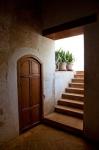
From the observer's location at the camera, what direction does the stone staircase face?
facing the viewer and to the left of the viewer

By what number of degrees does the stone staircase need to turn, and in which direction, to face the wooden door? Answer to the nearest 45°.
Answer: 0° — it already faces it
